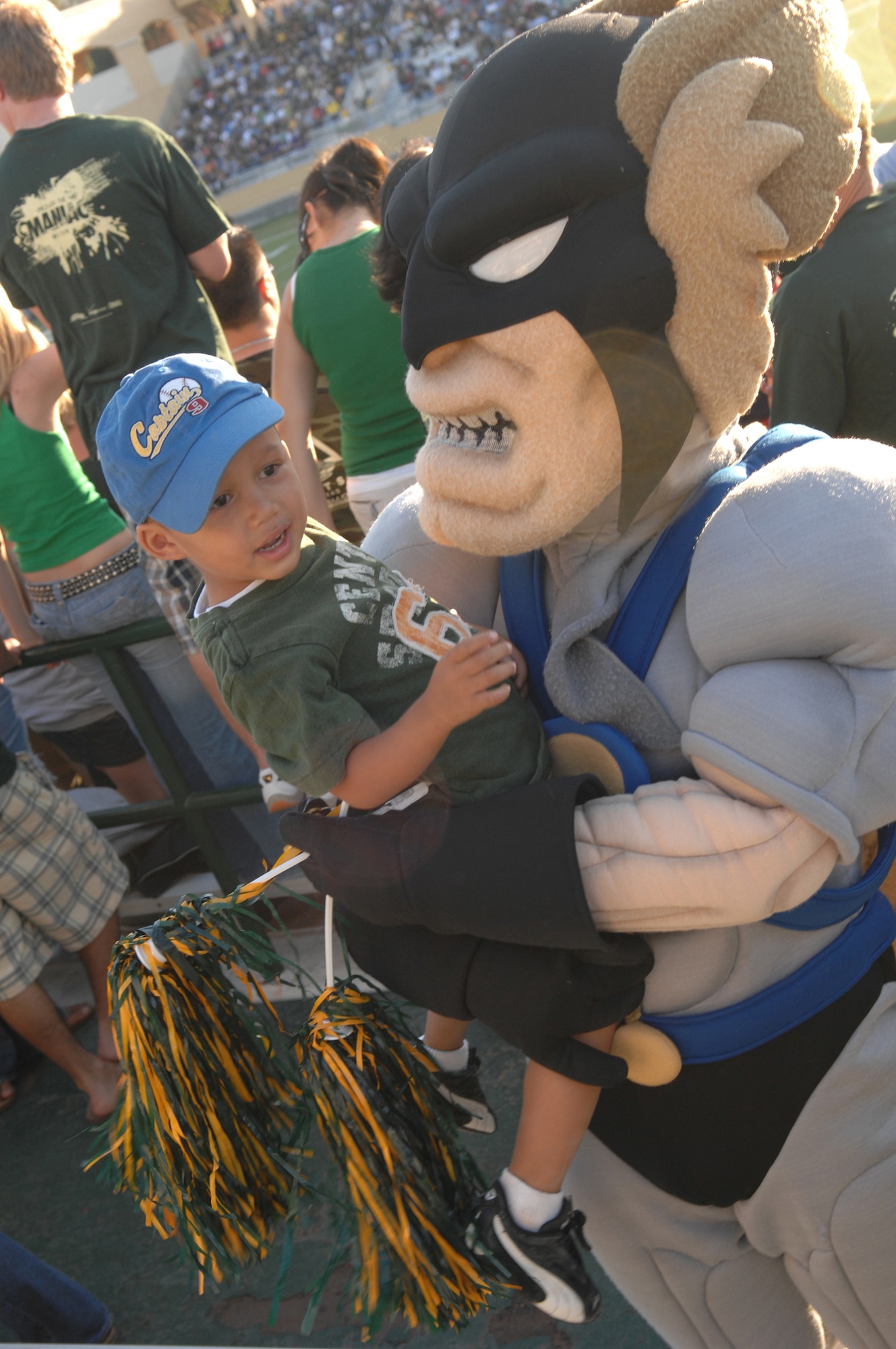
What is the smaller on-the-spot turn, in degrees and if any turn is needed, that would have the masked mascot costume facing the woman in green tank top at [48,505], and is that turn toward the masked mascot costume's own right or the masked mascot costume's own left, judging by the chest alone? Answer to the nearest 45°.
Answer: approximately 90° to the masked mascot costume's own right

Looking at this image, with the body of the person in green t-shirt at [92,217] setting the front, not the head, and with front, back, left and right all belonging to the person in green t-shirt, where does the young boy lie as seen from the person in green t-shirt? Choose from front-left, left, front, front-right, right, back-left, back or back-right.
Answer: back

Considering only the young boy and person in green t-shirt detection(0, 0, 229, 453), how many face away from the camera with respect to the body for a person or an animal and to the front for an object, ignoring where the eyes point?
1

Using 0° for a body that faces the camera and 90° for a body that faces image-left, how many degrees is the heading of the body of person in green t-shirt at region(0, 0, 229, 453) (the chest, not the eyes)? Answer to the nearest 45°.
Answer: approximately 180°

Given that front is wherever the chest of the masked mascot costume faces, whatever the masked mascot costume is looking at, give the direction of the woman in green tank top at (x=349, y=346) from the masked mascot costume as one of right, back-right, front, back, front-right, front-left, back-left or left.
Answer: back-right

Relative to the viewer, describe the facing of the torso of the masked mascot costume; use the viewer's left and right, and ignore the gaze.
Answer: facing the viewer and to the left of the viewer
